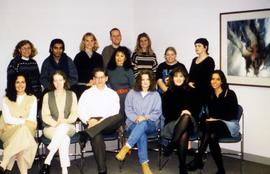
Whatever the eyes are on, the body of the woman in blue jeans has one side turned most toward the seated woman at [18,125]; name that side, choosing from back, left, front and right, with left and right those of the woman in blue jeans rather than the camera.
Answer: right

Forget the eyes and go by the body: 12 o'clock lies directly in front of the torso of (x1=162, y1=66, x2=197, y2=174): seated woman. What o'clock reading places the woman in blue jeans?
The woman in blue jeans is roughly at 3 o'clock from the seated woman.

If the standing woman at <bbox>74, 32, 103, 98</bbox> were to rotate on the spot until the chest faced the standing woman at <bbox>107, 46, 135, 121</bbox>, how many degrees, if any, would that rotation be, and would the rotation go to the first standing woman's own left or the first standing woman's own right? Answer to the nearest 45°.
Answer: approximately 90° to the first standing woman's own left

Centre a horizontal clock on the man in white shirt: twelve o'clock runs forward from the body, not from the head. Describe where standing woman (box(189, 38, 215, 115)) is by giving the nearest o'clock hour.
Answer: The standing woman is roughly at 9 o'clock from the man in white shirt.

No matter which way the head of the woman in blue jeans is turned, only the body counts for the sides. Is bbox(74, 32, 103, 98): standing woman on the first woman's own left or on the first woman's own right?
on the first woman's own right

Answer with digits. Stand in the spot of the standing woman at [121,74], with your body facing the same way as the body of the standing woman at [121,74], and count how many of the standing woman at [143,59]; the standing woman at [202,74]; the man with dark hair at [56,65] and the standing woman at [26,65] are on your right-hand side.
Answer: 2

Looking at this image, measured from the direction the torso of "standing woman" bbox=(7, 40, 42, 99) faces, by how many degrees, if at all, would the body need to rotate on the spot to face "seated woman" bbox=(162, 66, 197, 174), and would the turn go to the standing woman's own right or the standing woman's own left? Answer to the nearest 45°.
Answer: approximately 45° to the standing woman's own left

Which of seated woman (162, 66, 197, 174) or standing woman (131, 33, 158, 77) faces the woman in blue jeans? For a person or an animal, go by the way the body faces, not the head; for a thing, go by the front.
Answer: the standing woman

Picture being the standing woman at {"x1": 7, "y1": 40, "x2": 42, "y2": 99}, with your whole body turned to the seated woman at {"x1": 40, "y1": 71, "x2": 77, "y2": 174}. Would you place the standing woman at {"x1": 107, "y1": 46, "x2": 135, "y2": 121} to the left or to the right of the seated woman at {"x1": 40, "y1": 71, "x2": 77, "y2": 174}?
left

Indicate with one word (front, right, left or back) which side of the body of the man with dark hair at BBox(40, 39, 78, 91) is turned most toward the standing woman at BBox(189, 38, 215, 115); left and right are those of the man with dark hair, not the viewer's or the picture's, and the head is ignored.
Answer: left
